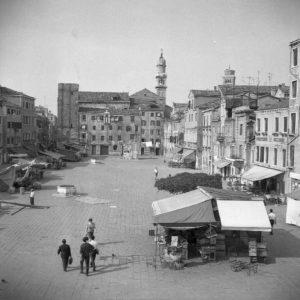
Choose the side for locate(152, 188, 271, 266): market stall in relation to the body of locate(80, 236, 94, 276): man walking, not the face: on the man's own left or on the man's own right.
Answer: on the man's own right

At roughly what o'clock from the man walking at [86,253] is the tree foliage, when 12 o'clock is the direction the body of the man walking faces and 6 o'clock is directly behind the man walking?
The tree foliage is roughly at 1 o'clock from the man walking.

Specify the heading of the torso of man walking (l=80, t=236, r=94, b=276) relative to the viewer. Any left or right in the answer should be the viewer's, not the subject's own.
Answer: facing away from the viewer

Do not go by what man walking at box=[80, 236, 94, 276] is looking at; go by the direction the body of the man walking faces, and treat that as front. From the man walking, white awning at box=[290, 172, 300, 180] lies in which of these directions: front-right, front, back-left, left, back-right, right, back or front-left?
front-right

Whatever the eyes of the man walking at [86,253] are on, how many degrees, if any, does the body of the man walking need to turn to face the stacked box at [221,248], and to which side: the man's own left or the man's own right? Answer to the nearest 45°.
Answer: approximately 90° to the man's own right

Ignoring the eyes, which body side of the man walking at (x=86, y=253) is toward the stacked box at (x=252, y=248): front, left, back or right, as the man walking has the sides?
right
